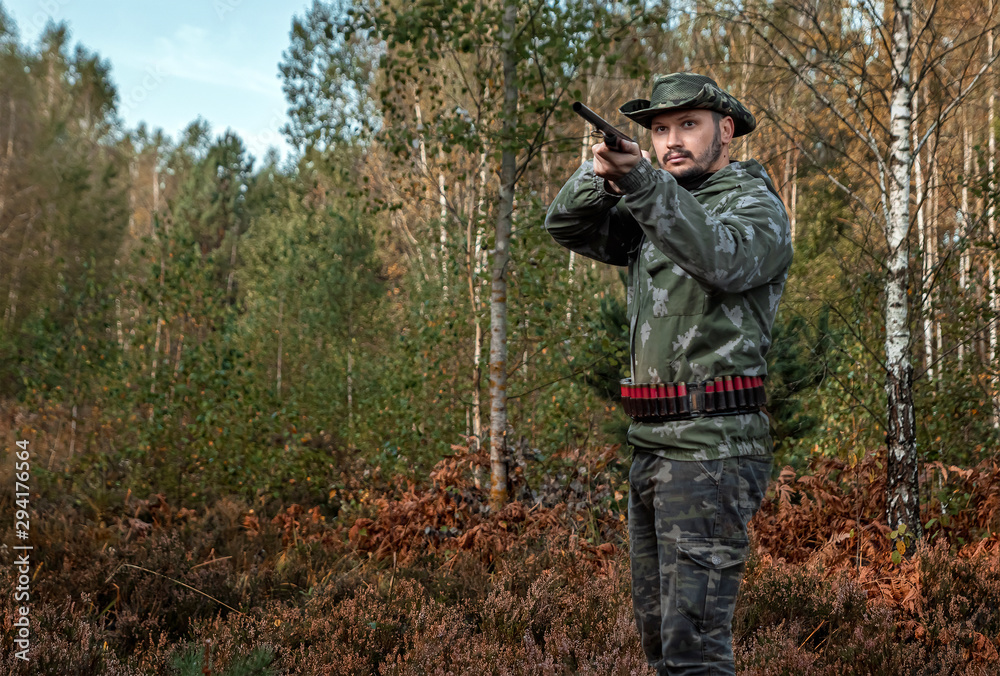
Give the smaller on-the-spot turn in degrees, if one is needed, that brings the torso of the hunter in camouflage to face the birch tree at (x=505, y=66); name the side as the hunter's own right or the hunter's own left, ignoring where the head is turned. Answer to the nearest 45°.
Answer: approximately 135° to the hunter's own right

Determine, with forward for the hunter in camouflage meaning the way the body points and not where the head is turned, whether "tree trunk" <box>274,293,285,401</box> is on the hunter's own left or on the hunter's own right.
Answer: on the hunter's own right

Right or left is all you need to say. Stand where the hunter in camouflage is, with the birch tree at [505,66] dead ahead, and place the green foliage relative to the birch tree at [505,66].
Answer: left

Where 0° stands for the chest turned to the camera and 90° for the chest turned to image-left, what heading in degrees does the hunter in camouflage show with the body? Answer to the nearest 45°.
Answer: approximately 45°

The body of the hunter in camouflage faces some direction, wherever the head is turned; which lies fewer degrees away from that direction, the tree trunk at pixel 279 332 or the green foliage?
the green foliage

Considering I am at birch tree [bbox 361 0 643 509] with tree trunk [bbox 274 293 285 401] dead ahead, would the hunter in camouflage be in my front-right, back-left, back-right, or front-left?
back-left

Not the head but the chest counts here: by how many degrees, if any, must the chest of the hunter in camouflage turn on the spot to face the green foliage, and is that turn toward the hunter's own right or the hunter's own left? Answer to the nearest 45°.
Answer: approximately 90° to the hunter's own right
